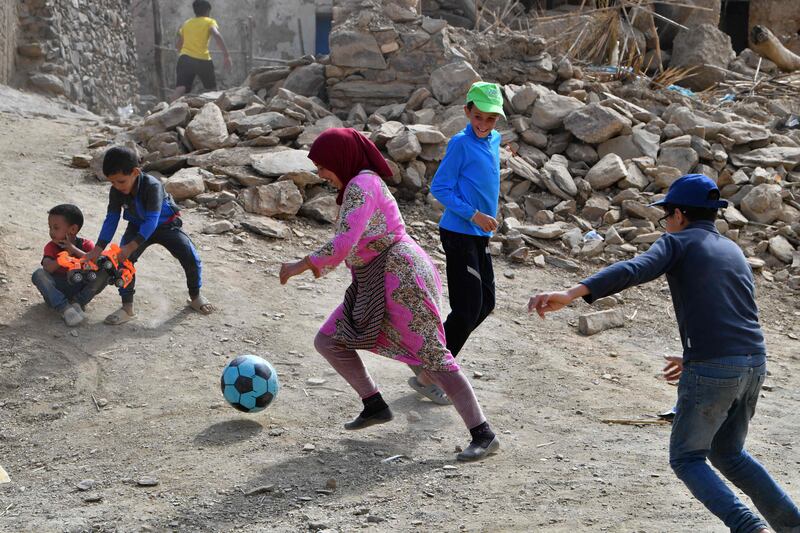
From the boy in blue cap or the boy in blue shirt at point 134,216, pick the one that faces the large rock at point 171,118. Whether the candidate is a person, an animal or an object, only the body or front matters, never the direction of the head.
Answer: the boy in blue cap

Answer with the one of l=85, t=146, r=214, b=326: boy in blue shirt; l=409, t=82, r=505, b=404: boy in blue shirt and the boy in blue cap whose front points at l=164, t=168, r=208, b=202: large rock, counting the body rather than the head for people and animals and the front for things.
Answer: the boy in blue cap

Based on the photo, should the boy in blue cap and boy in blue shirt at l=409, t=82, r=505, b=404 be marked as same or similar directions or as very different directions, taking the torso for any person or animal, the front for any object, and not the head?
very different directions

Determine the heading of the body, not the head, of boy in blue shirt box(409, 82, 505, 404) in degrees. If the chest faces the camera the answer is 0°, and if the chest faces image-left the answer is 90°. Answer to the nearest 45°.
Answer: approximately 315°

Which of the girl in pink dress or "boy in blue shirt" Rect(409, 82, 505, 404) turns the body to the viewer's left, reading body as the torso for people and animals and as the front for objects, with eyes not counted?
the girl in pink dress

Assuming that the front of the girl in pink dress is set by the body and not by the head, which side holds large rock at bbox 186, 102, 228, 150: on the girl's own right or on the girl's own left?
on the girl's own right

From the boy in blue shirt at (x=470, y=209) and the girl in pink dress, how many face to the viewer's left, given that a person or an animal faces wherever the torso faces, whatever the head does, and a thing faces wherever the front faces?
1

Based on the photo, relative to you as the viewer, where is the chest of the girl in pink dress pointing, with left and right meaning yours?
facing to the left of the viewer

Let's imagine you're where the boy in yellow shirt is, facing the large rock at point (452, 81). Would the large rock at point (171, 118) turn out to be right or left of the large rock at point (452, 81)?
right

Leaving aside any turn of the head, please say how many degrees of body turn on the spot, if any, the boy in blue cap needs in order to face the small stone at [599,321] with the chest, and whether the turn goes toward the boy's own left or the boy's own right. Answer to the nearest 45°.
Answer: approximately 45° to the boy's own right

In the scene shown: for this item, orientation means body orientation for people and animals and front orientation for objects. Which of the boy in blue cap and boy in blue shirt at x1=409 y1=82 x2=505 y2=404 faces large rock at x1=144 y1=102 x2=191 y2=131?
the boy in blue cap
